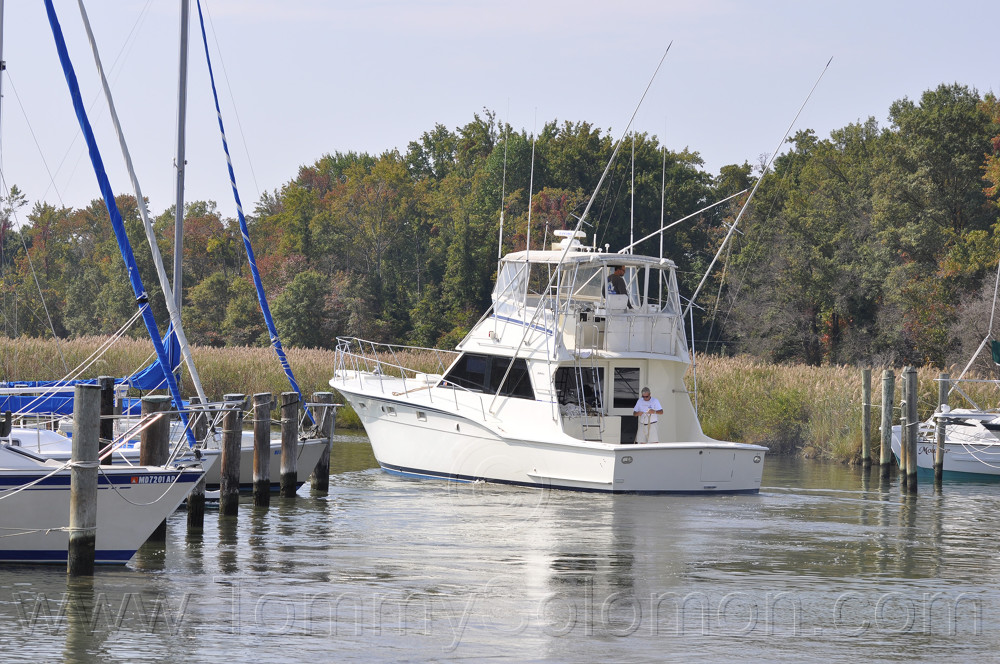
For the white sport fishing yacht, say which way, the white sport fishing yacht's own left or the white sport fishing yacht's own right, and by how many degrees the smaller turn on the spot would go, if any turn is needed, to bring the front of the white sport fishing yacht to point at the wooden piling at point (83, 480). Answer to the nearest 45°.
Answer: approximately 90° to the white sport fishing yacht's own left

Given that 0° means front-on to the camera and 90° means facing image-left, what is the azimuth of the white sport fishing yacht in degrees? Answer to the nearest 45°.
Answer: approximately 135°

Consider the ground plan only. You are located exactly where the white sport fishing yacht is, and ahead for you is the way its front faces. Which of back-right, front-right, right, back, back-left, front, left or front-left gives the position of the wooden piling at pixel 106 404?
left

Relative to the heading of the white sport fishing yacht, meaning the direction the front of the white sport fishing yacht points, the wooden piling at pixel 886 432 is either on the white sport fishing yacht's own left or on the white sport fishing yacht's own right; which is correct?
on the white sport fishing yacht's own right

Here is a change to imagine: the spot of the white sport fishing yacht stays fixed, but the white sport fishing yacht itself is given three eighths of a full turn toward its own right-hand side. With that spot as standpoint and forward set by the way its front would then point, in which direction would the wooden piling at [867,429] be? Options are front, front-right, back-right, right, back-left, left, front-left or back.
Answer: front-left

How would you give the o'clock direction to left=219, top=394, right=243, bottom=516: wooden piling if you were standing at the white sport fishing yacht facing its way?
The wooden piling is roughly at 9 o'clock from the white sport fishing yacht.

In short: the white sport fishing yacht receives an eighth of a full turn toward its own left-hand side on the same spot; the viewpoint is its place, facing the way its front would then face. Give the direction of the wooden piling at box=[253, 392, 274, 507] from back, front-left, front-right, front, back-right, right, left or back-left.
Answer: front-left

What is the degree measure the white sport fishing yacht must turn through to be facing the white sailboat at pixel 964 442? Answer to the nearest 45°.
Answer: approximately 90° to its right

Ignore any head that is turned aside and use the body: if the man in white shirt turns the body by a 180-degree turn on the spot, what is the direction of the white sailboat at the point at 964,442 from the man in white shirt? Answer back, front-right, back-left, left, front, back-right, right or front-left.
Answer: front-right

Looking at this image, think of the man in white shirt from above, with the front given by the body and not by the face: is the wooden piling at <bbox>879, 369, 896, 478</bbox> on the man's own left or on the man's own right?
on the man's own left

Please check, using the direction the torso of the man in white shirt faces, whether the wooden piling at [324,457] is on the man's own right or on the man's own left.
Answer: on the man's own right

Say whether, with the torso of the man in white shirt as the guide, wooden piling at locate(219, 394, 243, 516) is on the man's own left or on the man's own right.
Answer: on the man's own right

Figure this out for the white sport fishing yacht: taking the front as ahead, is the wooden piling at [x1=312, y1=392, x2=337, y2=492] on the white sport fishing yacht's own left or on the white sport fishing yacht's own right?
on the white sport fishing yacht's own left

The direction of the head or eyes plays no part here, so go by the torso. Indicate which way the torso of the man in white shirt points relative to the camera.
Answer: toward the camera

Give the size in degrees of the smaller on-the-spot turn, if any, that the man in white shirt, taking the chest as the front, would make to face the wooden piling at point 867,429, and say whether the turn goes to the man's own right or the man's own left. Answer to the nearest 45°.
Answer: approximately 135° to the man's own left
